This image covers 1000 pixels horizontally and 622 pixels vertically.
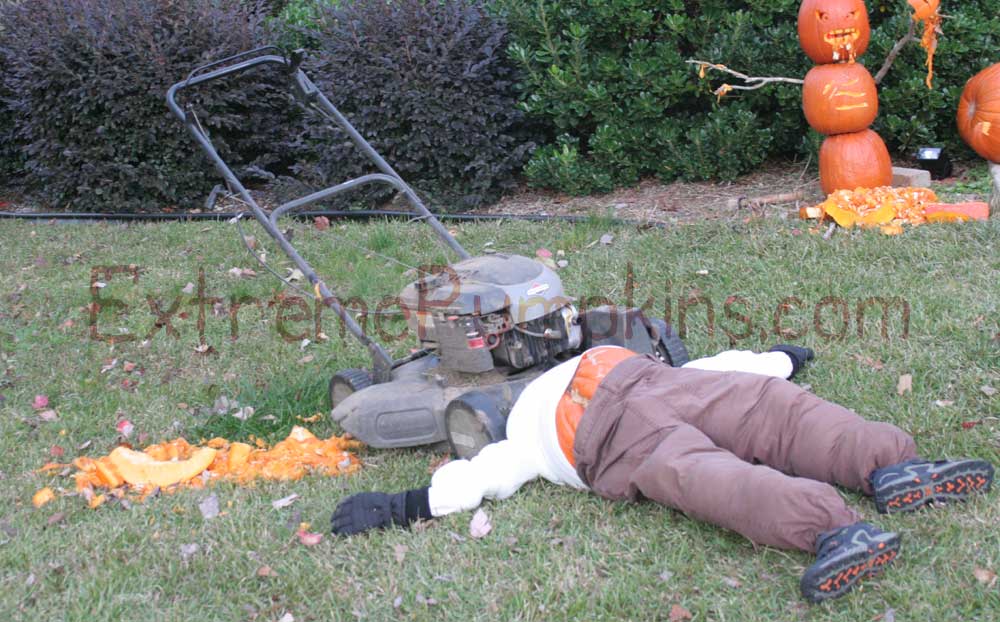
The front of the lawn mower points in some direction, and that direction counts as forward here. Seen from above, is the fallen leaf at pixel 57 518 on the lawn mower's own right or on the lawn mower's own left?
on the lawn mower's own right

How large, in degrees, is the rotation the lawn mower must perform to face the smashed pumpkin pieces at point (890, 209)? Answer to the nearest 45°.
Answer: approximately 90° to its left

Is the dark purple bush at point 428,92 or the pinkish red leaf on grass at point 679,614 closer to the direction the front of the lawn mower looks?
the pinkish red leaf on grass

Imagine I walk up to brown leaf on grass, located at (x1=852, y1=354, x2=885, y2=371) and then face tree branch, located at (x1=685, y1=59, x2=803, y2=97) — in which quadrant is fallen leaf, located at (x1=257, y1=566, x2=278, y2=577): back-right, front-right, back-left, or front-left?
back-left

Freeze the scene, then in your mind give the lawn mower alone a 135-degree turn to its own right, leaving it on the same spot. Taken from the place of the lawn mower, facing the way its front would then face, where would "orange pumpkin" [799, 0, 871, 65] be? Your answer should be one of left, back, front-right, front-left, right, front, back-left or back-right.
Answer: back-right

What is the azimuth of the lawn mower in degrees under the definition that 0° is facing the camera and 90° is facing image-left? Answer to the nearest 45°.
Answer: approximately 315°

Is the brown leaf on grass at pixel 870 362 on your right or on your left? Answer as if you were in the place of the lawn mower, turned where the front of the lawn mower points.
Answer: on your left

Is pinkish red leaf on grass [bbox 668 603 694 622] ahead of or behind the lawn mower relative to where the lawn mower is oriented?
ahead

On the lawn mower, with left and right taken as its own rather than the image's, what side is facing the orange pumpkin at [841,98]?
left

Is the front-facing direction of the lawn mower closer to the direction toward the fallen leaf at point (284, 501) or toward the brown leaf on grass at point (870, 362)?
the brown leaf on grass

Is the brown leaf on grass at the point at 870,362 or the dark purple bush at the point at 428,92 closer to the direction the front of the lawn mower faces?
the brown leaf on grass

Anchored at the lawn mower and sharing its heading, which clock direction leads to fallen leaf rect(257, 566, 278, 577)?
The fallen leaf is roughly at 3 o'clock from the lawn mower.

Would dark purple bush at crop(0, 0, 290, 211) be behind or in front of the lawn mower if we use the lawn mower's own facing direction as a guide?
behind

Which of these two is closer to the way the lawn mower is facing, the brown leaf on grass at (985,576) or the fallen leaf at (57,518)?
the brown leaf on grass

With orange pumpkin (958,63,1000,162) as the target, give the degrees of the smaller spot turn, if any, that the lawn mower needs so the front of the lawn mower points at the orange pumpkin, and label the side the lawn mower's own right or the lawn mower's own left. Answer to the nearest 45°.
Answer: approximately 90° to the lawn mower's own left

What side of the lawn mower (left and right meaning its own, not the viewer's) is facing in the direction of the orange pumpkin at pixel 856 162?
left

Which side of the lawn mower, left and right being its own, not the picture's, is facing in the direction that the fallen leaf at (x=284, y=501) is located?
right
